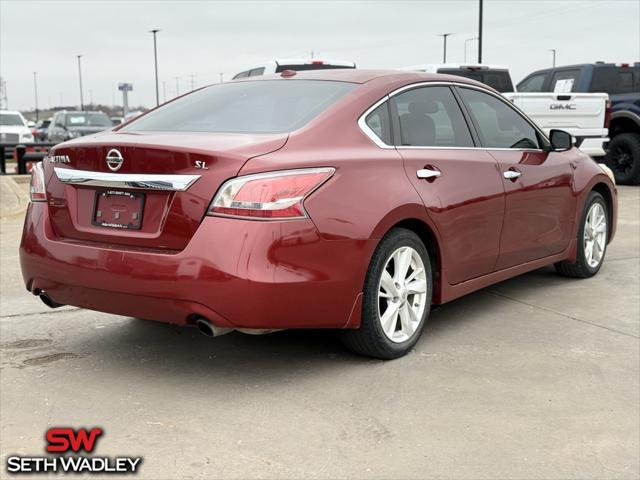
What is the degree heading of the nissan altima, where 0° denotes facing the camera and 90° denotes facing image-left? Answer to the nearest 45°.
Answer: approximately 225°

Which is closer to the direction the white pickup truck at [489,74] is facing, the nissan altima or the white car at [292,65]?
the white car

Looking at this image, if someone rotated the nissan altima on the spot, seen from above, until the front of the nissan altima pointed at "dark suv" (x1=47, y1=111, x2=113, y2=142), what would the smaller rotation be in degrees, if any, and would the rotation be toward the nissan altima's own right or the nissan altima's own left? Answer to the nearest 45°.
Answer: approximately 45° to the nissan altima's own left

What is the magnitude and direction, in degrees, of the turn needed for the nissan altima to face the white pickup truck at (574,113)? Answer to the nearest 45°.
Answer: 0° — it already faces it

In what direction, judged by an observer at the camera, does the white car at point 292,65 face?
facing away from the viewer and to the left of the viewer

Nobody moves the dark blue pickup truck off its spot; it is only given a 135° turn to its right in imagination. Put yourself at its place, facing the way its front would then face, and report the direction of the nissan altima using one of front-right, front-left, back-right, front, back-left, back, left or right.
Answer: right

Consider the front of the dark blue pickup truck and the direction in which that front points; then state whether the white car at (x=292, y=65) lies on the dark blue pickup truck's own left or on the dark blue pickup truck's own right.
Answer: on the dark blue pickup truck's own left

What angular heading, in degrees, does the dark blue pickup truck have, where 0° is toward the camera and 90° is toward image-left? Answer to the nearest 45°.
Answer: approximately 135°

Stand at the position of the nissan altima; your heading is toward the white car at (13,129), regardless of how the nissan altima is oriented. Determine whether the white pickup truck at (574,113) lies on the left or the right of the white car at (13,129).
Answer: right
